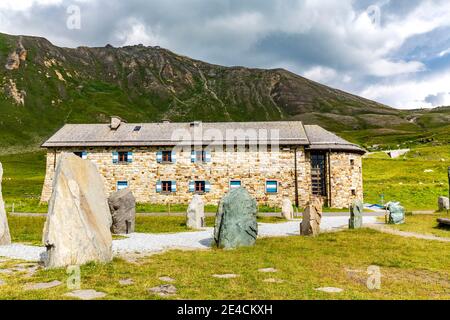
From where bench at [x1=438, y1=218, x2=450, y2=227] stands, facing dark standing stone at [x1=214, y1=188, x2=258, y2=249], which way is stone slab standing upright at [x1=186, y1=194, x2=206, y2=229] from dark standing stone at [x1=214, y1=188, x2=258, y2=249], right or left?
right

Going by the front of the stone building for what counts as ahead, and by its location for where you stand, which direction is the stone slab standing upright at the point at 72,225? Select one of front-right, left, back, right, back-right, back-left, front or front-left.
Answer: front

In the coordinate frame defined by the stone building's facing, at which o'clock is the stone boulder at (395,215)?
The stone boulder is roughly at 11 o'clock from the stone building.

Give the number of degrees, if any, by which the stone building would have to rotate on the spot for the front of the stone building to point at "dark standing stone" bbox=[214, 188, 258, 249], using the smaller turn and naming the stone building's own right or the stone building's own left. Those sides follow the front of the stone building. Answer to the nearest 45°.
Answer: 0° — it already faces it

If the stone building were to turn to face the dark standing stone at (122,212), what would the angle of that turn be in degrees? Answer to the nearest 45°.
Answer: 0° — it already faces it

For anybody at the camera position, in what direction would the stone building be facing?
facing the viewer

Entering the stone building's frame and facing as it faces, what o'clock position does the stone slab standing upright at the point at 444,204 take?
The stone slab standing upright is roughly at 10 o'clock from the stone building.

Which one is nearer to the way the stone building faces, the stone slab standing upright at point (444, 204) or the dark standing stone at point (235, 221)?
the dark standing stone

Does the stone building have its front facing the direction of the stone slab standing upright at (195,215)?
yes

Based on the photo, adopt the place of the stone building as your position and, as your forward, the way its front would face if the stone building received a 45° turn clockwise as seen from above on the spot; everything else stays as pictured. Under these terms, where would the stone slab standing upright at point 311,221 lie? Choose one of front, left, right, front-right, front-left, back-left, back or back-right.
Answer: front-left
